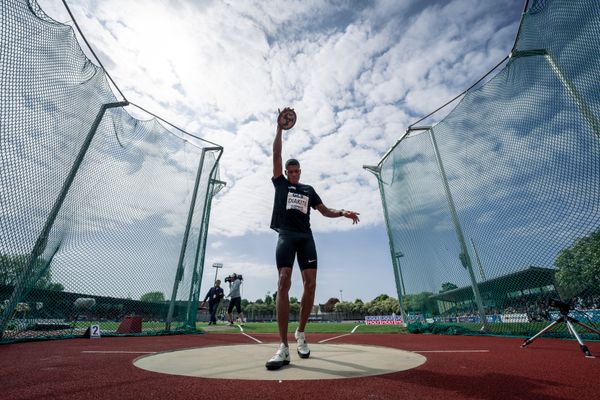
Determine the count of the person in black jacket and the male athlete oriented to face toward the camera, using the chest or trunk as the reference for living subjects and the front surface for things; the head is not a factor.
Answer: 2

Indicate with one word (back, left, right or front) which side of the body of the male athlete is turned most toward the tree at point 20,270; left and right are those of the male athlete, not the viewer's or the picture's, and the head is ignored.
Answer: right

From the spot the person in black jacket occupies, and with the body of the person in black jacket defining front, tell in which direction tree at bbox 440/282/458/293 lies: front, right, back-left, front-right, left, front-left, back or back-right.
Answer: back-left

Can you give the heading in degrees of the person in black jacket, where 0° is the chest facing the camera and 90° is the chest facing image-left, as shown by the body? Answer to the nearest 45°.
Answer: approximately 0°

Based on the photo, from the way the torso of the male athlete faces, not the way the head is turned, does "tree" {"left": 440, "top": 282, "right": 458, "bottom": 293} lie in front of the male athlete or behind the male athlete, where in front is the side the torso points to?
behind

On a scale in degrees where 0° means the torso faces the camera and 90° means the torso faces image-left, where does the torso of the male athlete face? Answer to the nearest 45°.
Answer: approximately 0°

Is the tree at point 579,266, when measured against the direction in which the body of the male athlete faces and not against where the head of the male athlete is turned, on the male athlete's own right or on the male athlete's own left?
on the male athlete's own left

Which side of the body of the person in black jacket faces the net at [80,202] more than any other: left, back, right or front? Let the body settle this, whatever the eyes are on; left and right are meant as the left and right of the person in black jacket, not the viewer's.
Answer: front

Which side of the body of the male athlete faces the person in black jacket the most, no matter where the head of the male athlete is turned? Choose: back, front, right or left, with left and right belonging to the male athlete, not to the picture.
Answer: back

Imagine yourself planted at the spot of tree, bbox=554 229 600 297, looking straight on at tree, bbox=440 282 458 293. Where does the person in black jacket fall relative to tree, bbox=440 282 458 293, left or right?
left
